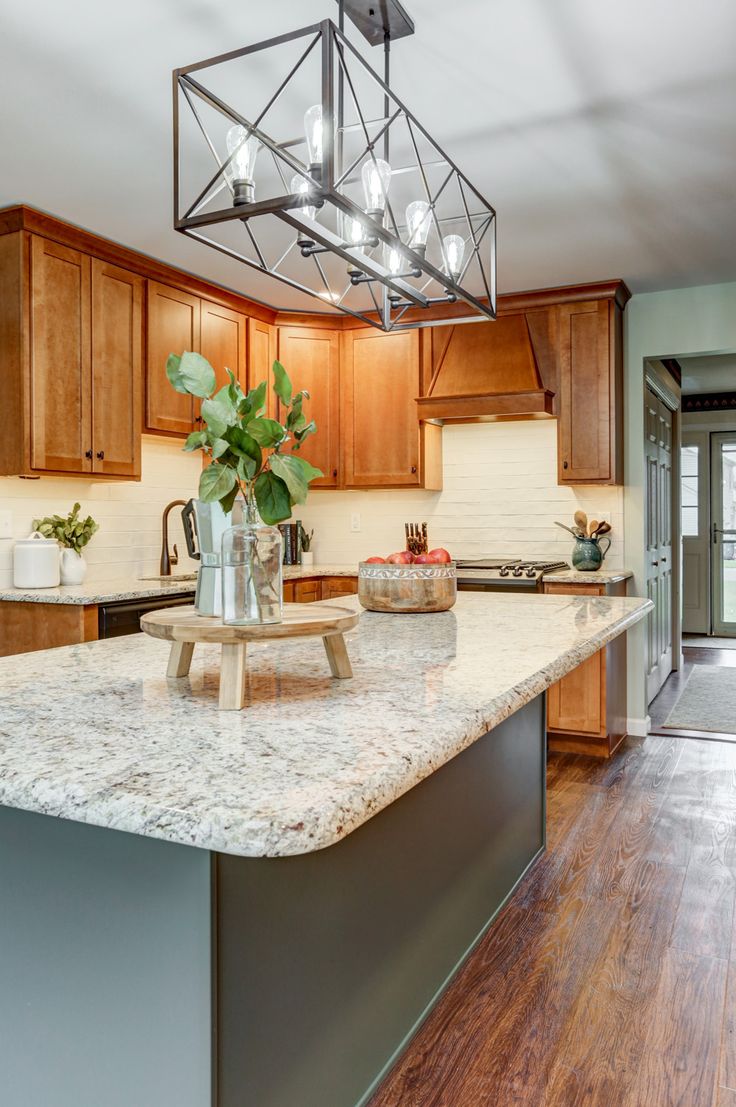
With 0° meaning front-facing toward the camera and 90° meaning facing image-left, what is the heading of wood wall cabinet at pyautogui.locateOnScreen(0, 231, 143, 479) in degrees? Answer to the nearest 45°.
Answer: approximately 315°

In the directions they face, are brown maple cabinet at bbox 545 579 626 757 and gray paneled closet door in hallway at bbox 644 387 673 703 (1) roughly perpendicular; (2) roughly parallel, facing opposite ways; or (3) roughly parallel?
roughly perpendicular

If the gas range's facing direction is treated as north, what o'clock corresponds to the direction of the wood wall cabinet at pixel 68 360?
The wood wall cabinet is roughly at 2 o'clock from the gas range.

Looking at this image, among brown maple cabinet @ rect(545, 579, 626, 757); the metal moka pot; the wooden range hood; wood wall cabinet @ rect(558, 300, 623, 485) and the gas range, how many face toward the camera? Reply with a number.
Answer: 4

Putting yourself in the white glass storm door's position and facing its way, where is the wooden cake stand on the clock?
The wooden cake stand is roughly at 12 o'clock from the white glass storm door.

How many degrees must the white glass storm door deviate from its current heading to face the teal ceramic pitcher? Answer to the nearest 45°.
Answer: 0° — it already faces it
